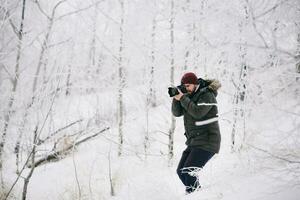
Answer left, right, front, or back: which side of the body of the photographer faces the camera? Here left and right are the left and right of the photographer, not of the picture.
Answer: left
